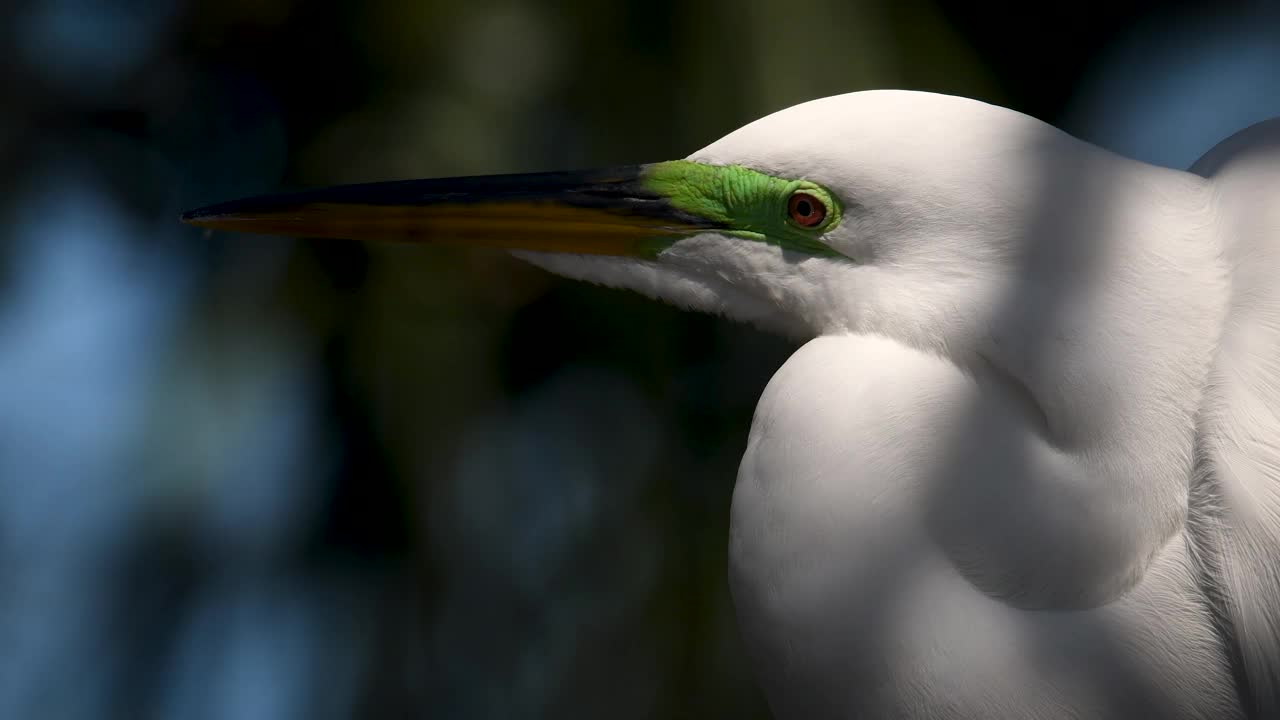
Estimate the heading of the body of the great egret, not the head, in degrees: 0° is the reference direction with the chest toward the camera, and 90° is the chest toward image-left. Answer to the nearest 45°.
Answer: approximately 90°
